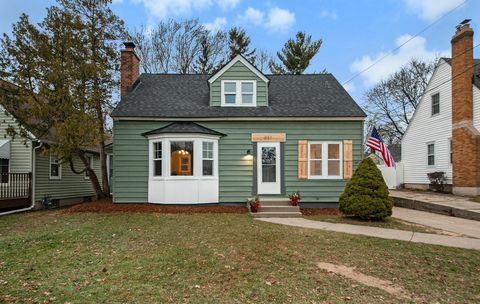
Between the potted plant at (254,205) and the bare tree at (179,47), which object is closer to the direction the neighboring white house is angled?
the potted plant

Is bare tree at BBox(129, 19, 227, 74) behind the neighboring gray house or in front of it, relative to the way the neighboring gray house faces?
behind

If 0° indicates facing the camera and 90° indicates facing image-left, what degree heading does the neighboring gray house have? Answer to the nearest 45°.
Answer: approximately 45°

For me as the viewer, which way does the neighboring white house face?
facing the viewer and to the right of the viewer

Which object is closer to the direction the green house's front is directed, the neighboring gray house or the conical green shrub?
the conical green shrub

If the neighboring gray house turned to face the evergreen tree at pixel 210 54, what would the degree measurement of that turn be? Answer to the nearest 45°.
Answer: approximately 180°

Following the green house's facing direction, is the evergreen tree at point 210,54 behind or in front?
behind

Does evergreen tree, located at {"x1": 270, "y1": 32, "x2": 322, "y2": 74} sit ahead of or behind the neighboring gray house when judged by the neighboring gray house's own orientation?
behind

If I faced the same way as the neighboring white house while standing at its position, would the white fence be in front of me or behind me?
behind

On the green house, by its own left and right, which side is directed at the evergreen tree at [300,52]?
back

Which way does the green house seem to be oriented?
toward the camera

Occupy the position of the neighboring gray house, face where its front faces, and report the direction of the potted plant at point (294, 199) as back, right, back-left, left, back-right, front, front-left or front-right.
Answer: left
